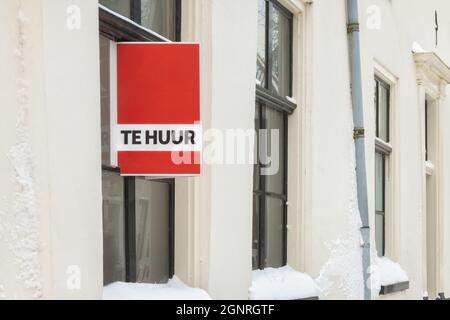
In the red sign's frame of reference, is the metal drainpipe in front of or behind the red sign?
behind

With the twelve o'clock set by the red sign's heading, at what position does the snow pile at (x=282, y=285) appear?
The snow pile is roughly at 7 o'clock from the red sign.

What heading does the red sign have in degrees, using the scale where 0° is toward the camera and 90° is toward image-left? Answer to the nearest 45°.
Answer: approximately 0°

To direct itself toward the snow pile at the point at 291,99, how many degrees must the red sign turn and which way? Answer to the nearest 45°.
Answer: approximately 135° to its left

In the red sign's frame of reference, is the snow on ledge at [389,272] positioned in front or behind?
behind
